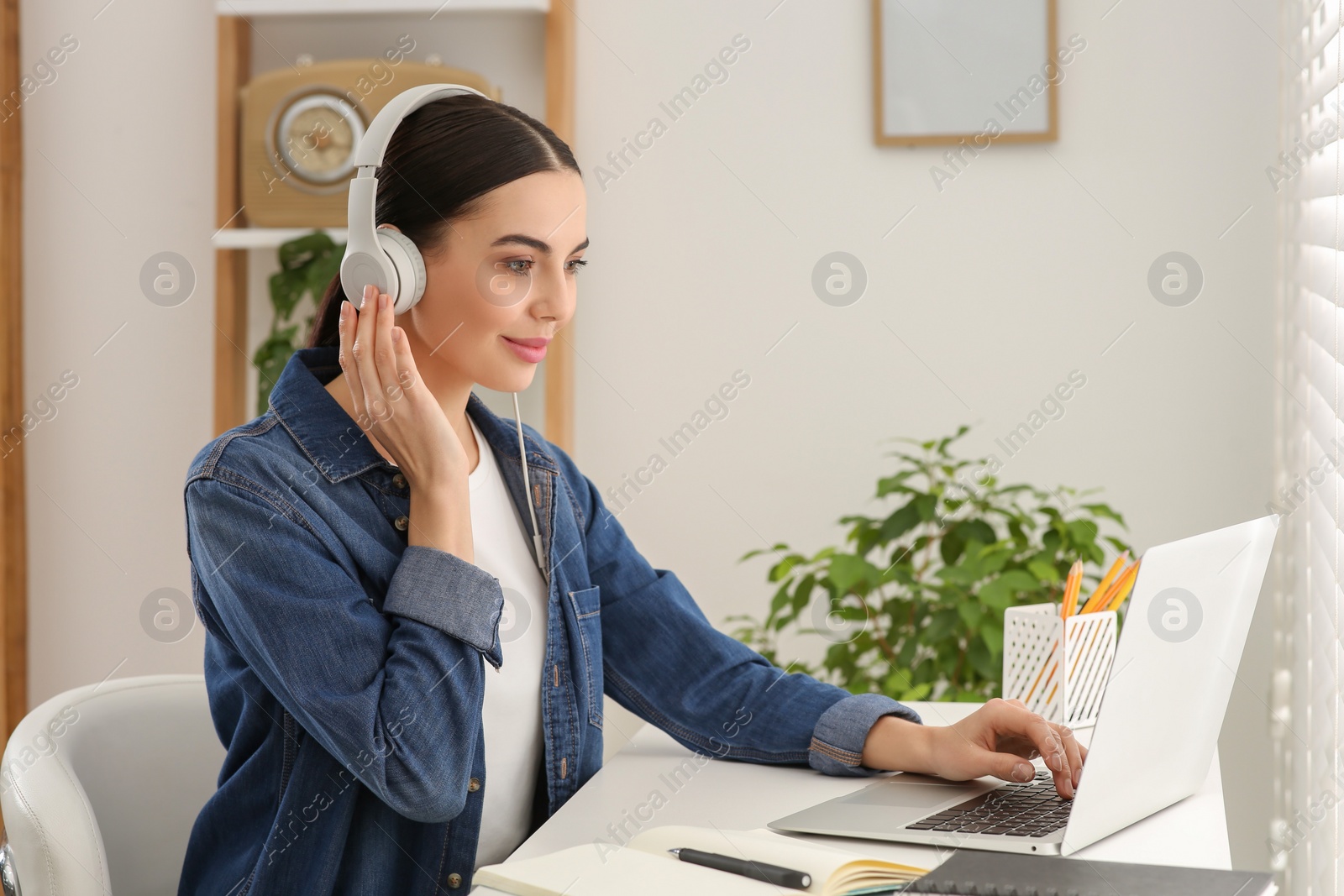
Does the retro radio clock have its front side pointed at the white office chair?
yes

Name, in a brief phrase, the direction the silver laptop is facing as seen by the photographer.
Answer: facing away from the viewer and to the left of the viewer

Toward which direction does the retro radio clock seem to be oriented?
toward the camera

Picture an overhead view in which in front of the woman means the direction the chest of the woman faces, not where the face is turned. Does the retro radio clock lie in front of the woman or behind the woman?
behind

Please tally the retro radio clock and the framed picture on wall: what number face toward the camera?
2

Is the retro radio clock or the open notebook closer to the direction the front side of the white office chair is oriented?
the open notebook

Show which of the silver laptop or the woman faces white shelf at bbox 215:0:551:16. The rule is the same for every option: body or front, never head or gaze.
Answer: the silver laptop

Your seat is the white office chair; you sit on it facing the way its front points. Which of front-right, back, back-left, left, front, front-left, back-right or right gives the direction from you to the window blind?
front-left

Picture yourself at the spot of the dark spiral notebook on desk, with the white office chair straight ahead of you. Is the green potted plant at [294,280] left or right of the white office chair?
right

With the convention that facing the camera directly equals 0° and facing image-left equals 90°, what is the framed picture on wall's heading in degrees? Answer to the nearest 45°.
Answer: approximately 0°
